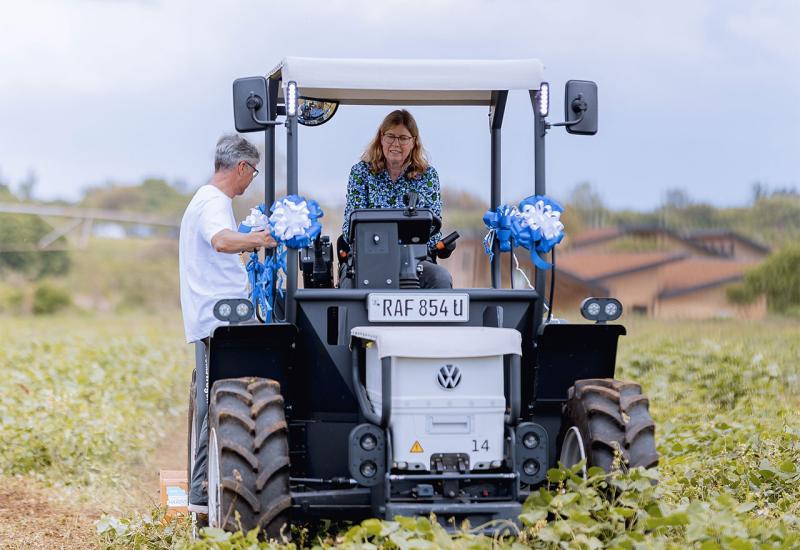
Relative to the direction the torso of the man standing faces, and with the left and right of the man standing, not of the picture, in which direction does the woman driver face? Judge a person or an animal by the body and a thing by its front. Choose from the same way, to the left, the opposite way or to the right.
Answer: to the right

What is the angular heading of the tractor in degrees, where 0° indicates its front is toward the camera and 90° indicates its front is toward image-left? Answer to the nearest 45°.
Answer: approximately 0°

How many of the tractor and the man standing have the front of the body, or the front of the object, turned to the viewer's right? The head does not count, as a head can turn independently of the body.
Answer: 1

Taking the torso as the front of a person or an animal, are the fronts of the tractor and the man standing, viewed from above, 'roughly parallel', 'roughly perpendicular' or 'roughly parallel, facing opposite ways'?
roughly perpendicular

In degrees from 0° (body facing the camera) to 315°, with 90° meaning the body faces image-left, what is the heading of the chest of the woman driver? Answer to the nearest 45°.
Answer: approximately 0°

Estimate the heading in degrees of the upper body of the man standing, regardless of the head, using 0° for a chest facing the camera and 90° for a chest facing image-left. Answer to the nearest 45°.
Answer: approximately 270°

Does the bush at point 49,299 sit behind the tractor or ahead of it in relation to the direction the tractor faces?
behind

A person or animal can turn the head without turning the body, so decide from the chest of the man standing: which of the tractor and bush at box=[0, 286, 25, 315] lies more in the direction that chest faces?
the tractor

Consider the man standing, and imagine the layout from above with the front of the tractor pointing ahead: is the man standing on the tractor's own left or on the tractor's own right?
on the tractor's own right

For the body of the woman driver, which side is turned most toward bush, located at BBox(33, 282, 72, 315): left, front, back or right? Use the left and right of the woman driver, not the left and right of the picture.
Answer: back

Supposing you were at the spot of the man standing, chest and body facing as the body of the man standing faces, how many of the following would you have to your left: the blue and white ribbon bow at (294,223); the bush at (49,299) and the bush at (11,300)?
2
